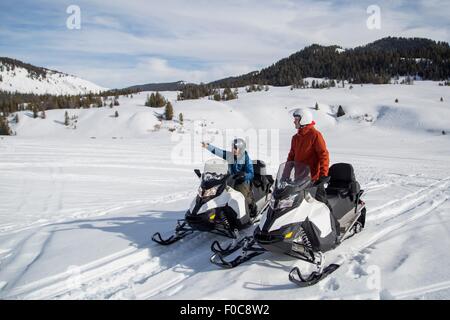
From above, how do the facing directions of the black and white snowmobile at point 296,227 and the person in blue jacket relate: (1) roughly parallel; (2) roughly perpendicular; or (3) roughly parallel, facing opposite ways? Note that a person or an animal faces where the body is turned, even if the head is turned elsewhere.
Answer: roughly parallel

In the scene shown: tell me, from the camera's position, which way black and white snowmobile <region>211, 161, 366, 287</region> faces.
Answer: facing the viewer and to the left of the viewer

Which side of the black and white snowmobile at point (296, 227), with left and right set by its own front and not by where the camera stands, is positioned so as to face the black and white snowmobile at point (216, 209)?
right

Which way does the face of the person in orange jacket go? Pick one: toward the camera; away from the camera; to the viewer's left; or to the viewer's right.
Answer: to the viewer's left

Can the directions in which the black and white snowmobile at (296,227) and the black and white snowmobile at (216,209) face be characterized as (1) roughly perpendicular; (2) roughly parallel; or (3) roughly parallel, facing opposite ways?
roughly parallel

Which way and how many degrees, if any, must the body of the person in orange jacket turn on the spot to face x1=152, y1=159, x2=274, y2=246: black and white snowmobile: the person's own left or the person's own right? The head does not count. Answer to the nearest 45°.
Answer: approximately 45° to the person's own right

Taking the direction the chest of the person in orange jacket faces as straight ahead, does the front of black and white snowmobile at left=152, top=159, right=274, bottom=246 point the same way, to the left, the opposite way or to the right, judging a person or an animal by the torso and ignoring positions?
the same way

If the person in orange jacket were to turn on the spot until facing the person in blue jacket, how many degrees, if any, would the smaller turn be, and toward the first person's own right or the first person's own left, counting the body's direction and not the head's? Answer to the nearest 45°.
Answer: approximately 90° to the first person's own right

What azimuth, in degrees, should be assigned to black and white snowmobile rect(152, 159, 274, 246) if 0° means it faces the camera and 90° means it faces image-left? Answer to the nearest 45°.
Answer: approximately 45°

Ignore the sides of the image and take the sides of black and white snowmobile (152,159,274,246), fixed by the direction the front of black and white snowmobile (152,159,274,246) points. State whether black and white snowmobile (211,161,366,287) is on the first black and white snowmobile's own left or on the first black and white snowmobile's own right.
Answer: on the first black and white snowmobile's own left
